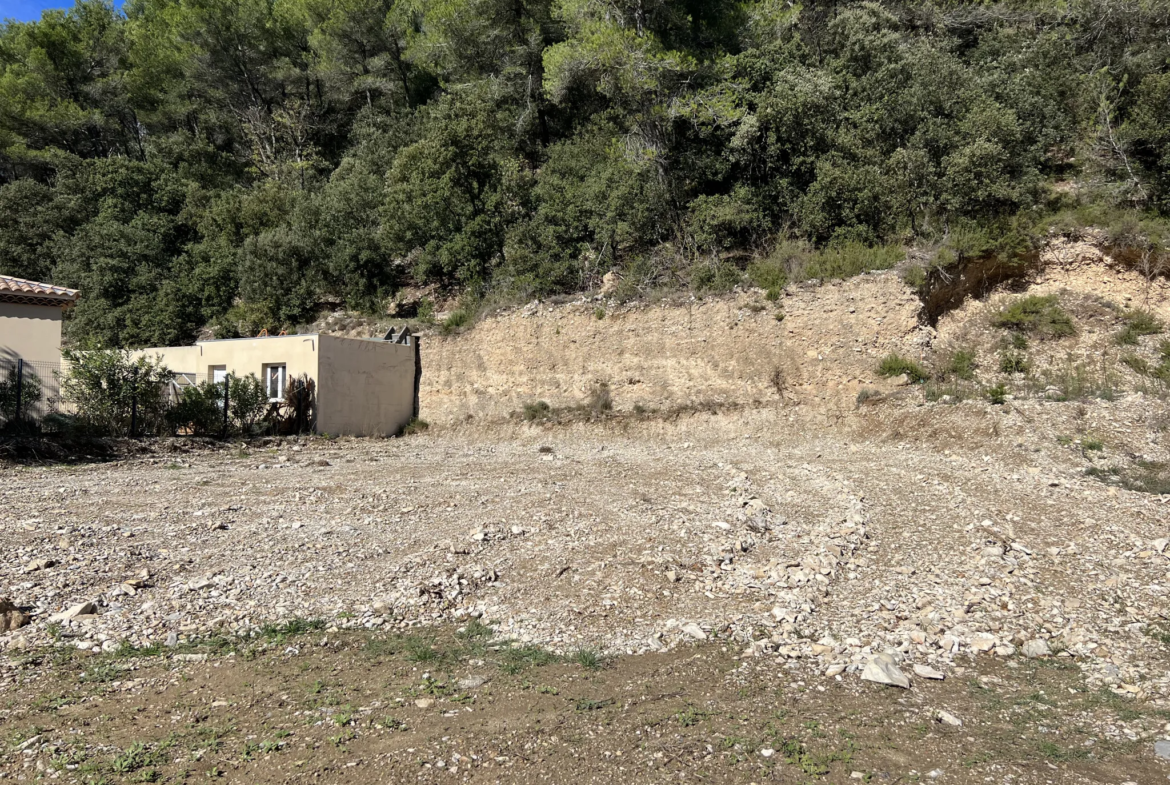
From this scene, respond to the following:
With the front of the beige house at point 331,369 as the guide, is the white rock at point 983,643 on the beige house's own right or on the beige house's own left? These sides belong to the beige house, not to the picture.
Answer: on the beige house's own left

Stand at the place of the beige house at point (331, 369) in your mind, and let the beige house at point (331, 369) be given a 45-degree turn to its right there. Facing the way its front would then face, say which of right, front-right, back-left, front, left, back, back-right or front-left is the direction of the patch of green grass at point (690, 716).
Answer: left

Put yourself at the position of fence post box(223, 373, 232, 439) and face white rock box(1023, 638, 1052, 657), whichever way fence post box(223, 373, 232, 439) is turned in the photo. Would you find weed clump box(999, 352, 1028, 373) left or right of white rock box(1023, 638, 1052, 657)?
left

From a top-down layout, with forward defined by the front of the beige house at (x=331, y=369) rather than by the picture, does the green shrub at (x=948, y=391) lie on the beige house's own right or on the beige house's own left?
on the beige house's own left

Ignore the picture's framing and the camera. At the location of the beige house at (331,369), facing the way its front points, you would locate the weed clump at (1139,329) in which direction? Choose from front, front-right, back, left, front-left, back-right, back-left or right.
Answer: left

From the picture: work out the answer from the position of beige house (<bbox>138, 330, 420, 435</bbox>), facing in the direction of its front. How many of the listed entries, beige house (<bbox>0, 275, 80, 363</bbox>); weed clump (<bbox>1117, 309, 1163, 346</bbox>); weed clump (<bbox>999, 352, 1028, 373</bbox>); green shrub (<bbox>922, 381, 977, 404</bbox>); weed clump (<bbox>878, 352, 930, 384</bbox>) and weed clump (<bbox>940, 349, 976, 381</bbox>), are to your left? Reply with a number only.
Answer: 5

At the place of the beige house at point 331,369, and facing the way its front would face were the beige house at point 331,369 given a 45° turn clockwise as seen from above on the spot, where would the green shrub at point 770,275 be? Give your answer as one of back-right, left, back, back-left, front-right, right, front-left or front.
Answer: back-left

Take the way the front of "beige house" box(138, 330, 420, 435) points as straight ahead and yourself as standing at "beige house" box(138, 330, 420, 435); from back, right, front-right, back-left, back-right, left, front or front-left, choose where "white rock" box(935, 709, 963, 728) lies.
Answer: front-left

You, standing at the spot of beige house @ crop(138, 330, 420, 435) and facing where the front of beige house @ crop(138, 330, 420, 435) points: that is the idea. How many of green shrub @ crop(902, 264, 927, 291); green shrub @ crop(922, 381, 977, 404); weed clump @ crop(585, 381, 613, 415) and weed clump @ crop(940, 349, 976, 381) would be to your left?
4

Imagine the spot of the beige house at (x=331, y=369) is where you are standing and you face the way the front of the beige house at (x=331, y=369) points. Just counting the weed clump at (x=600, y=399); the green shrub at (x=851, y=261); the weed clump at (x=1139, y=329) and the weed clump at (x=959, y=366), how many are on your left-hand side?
4

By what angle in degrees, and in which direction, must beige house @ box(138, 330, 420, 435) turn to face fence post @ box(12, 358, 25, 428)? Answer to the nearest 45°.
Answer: approximately 45° to its right

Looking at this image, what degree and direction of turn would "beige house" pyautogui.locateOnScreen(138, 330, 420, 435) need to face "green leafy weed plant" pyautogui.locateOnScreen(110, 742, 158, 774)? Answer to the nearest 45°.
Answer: approximately 45° to its left

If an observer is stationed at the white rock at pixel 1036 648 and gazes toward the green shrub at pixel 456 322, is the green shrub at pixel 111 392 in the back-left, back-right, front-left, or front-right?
front-left

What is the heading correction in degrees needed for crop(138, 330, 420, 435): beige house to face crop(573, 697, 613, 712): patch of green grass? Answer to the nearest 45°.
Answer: approximately 45° to its left

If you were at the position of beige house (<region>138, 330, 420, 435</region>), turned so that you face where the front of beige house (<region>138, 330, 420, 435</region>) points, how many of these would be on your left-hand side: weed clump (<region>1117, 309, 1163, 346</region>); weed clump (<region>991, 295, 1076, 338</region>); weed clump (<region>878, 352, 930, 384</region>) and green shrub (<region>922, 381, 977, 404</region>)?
4

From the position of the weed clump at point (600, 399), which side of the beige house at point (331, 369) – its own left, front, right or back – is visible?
left

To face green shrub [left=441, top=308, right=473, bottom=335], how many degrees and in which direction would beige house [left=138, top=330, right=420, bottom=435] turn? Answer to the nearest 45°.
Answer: approximately 135° to its left

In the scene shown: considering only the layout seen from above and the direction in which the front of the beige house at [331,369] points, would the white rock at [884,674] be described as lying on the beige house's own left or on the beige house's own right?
on the beige house's own left

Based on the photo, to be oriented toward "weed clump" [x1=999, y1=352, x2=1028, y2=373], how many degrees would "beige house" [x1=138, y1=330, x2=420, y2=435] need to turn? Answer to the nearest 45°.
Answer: approximately 90° to its left

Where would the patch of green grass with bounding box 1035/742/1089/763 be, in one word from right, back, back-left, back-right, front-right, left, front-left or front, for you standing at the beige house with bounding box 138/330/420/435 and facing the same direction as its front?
front-left
